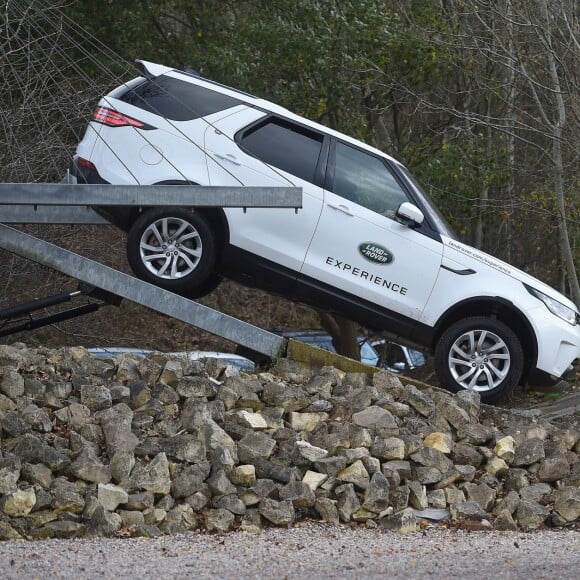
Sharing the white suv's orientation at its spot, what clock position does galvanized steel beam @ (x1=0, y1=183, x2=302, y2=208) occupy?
The galvanized steel beam is roughly at 4 o'clock from the white suv.

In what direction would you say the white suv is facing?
to the viewer's right

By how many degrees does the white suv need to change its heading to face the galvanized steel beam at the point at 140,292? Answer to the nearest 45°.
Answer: approximately 135° to its right
